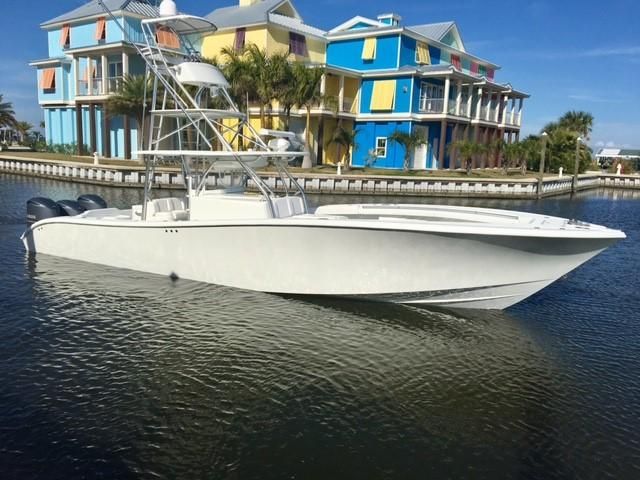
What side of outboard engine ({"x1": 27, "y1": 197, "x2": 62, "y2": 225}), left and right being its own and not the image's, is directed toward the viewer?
right

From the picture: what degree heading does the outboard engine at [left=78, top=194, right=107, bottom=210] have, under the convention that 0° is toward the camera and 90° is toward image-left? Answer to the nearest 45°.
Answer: approximately 270°

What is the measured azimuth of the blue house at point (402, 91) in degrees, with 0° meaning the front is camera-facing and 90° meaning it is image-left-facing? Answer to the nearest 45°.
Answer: approximately 315°

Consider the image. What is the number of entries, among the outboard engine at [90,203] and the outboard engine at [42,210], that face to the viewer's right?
2

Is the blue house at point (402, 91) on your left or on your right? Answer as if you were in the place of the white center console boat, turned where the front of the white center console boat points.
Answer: on your left

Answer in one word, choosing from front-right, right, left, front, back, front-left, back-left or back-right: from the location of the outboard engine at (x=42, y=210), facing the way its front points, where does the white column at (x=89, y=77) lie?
left

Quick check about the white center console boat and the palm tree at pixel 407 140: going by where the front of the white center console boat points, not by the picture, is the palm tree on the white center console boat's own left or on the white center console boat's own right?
on the white center console boat's own left

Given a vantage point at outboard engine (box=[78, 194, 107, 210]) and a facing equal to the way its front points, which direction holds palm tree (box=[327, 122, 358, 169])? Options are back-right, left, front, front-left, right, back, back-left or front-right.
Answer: front-left

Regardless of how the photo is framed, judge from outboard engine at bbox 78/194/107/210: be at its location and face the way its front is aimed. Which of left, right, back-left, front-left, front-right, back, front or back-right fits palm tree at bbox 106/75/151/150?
left

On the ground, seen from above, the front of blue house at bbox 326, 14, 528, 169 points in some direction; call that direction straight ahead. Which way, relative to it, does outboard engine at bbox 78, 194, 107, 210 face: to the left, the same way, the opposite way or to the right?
to the left
